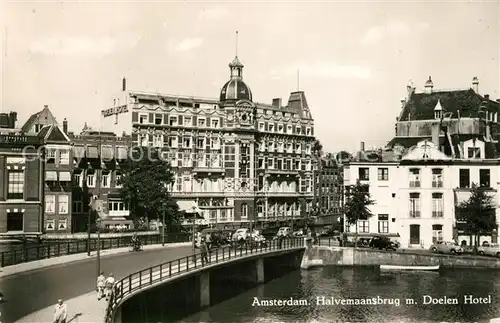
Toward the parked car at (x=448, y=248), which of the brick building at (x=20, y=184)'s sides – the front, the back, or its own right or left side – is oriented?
left

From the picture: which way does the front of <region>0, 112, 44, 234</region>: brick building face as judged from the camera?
facing the viewer

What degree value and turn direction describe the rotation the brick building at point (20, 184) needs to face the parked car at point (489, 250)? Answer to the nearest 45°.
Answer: approximately 90° to its left

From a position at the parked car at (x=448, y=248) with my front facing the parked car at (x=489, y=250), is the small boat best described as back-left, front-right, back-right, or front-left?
back-right

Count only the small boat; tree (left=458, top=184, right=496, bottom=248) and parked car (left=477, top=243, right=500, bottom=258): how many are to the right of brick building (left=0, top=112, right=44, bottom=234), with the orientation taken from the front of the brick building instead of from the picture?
0

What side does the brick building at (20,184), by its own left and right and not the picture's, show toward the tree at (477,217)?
left

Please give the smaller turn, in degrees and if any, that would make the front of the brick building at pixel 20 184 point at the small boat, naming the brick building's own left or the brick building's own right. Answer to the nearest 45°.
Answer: approximately 90° to the brick building's own left

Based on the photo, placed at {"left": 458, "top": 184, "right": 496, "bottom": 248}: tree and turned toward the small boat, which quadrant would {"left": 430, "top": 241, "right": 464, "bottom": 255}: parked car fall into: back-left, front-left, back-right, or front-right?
front-right
